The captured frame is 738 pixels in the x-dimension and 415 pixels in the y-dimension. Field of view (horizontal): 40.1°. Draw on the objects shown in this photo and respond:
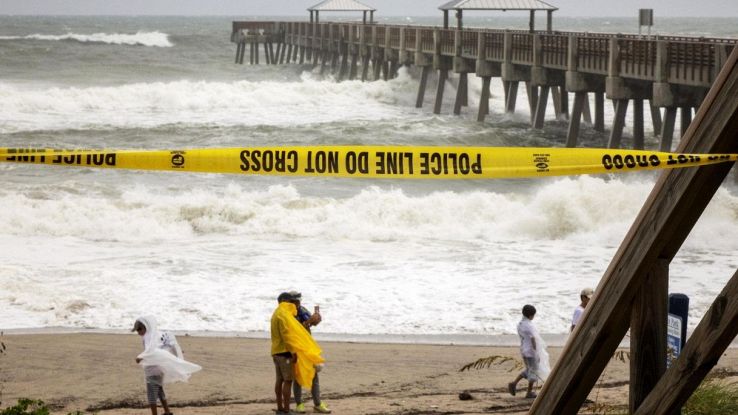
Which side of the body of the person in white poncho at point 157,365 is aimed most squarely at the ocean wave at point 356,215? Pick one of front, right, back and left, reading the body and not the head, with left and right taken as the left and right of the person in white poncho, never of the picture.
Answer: right

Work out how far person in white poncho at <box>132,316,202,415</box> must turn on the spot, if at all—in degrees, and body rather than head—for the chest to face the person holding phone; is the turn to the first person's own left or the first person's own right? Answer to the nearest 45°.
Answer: approximately 180°

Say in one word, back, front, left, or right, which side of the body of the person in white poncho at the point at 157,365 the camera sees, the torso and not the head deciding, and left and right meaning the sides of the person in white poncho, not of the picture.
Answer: left
